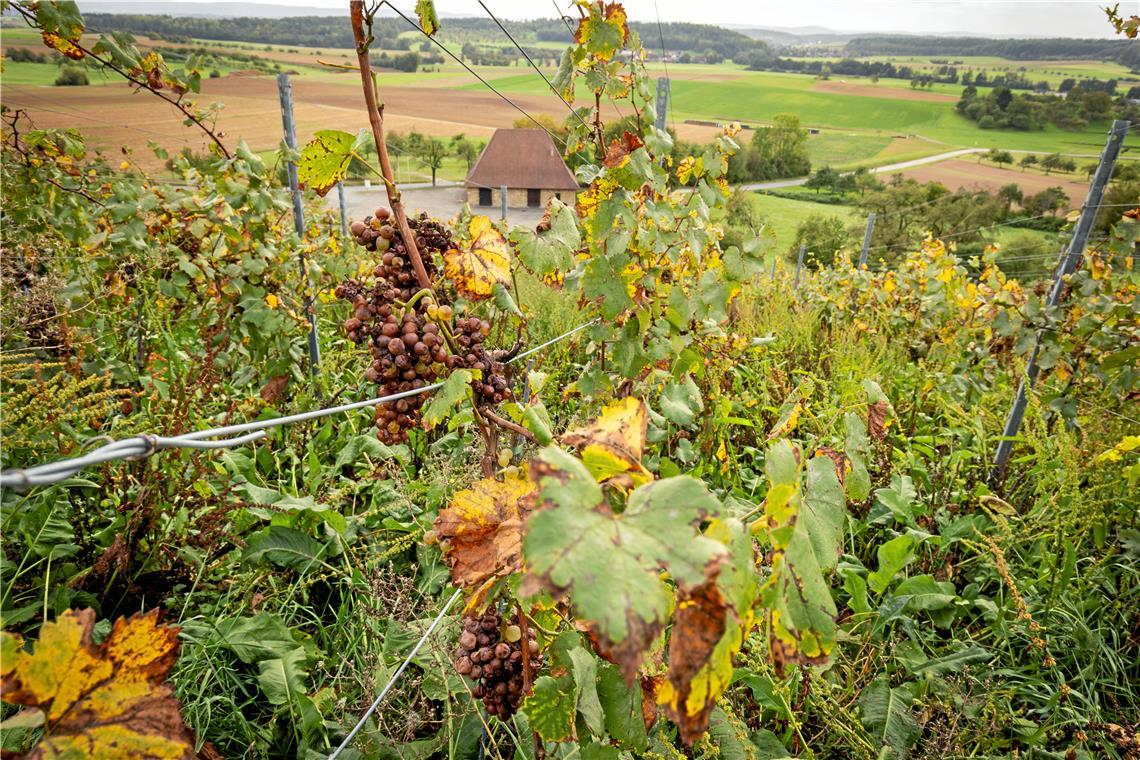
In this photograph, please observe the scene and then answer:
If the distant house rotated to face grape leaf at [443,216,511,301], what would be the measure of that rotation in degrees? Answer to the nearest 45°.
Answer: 0° — it already faces it

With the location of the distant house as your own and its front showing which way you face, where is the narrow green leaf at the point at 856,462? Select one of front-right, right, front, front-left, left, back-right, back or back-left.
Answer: front

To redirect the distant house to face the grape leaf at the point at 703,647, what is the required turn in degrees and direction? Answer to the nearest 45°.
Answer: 0° — it already faces it

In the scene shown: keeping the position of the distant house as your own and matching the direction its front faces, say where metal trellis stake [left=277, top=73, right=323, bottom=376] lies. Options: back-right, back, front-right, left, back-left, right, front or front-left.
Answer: front

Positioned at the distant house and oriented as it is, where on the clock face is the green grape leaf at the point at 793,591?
The green grape leaf is roughly at 12 o'clock from the distant house.

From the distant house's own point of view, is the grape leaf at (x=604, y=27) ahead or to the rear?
ahead

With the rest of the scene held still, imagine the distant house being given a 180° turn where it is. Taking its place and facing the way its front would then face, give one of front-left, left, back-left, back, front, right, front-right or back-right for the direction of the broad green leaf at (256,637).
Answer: back

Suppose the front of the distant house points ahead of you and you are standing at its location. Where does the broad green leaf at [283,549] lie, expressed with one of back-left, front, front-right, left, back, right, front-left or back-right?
front

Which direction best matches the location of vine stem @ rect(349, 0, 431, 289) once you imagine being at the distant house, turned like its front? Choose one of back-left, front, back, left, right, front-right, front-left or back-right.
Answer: front

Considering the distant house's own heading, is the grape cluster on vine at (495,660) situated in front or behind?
in front

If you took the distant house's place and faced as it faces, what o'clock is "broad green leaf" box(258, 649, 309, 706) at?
The broad green leaf is roughly at 12 o'clock from the distant house.

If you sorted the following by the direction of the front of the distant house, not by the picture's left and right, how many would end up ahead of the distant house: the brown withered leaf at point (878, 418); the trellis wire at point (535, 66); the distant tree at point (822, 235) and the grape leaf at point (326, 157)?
3

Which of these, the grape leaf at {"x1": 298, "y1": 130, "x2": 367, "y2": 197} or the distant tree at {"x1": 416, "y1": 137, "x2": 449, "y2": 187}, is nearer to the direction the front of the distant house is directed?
the grape leaf

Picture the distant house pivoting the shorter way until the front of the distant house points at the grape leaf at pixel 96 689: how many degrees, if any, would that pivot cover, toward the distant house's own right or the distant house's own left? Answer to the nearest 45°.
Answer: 0° — it already faces it

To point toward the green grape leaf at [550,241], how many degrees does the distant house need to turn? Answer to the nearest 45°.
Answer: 0° — it already faces it

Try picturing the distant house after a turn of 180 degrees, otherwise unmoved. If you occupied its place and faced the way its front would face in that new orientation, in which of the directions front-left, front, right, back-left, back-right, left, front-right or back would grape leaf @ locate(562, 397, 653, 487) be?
back

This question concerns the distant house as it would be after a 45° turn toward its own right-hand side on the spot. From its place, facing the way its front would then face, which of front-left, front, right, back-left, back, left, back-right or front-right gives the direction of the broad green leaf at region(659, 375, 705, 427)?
front-left

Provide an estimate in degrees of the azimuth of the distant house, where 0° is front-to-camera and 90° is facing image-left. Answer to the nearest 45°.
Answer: approximately 0°

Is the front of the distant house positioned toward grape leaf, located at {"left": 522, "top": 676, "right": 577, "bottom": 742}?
yes
